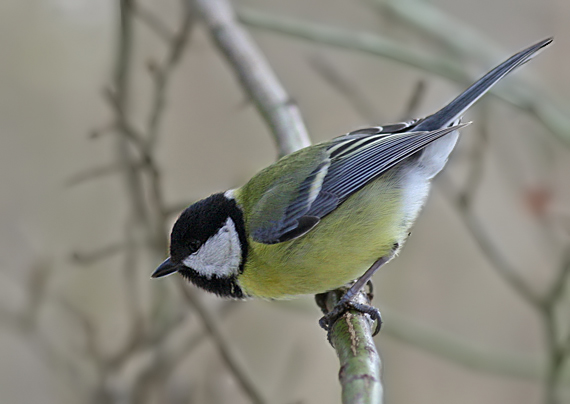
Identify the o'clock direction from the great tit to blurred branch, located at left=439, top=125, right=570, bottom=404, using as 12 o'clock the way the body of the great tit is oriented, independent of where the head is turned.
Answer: The blurred branch is roughly at 5 o'clock from the great tit.

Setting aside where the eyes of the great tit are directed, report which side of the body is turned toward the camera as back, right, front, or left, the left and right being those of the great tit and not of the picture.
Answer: left
